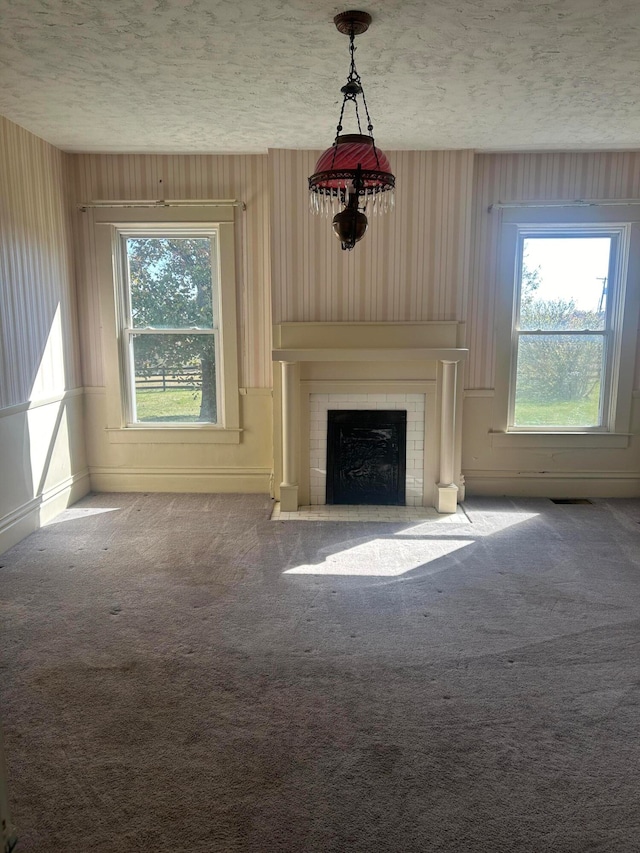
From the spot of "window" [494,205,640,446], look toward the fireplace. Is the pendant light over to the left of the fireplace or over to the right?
left

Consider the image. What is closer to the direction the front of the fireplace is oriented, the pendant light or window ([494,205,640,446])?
the pendant light

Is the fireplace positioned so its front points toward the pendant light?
yes

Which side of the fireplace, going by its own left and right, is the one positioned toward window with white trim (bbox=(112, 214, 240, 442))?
right

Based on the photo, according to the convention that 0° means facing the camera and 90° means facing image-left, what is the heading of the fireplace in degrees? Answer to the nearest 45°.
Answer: approximately 0°

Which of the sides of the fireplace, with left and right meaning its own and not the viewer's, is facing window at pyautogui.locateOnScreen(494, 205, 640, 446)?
left

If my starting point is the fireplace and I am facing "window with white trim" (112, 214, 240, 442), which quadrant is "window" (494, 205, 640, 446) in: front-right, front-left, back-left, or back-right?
back-right

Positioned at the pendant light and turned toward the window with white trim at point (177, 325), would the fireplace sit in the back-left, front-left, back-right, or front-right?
front-right
